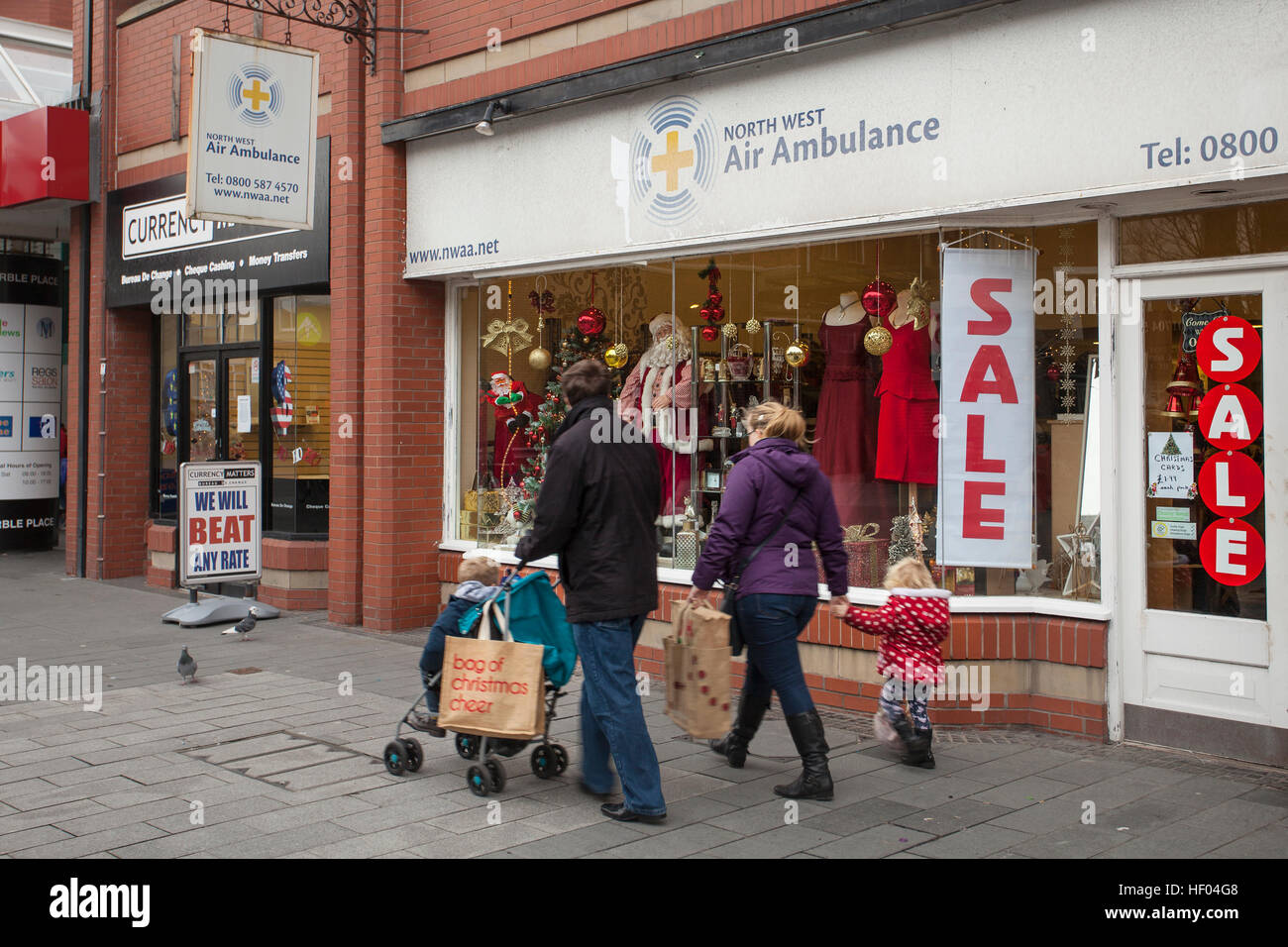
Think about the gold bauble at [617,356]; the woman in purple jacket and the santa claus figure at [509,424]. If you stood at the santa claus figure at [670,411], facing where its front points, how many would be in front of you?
1

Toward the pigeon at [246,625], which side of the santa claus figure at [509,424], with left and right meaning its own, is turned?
right

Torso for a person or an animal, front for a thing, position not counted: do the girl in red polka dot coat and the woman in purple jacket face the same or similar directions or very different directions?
same or similar directions

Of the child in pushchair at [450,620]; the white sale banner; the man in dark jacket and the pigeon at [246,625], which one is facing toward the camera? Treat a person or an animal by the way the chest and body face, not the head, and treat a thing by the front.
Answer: the white sale banner

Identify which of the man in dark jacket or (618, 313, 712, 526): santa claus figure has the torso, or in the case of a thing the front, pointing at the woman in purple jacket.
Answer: the santa claus figure

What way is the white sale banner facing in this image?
toward the camera

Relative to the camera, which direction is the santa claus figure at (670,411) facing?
toward the camera

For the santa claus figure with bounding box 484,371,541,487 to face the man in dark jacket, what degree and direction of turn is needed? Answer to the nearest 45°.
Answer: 0° — it already faces them

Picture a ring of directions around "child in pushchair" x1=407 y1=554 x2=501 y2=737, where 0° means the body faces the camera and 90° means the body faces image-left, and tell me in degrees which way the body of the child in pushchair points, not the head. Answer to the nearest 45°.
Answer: approximately 135°

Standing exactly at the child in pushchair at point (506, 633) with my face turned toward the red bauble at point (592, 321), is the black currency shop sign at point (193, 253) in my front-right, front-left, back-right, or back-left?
front-left

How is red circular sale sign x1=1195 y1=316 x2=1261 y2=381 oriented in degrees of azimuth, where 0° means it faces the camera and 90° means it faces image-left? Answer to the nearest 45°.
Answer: approximately 0°

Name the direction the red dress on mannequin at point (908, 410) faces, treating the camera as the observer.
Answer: facing the viewer

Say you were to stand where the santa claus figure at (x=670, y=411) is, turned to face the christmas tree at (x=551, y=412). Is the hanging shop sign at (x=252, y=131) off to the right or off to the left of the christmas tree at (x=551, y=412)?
left

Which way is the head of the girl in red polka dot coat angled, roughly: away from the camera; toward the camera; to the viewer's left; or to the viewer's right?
away from the camera
